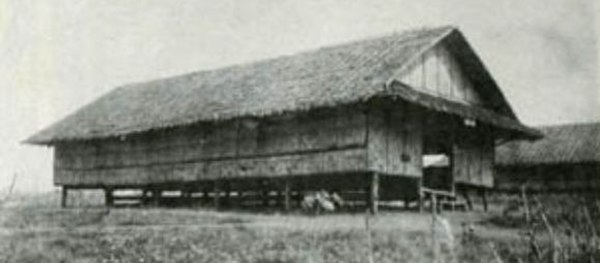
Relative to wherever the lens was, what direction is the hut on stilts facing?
facing the viewer and to the right of the viewer

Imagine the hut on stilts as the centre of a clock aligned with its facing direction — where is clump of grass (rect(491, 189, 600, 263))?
The clump of grass is roughly at 1 o'clock from the hut on stilts.

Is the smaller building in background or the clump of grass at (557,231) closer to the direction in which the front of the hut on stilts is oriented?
the clump of grass

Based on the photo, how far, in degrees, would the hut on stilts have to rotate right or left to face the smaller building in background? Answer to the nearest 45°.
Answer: approximately 90° to its left
